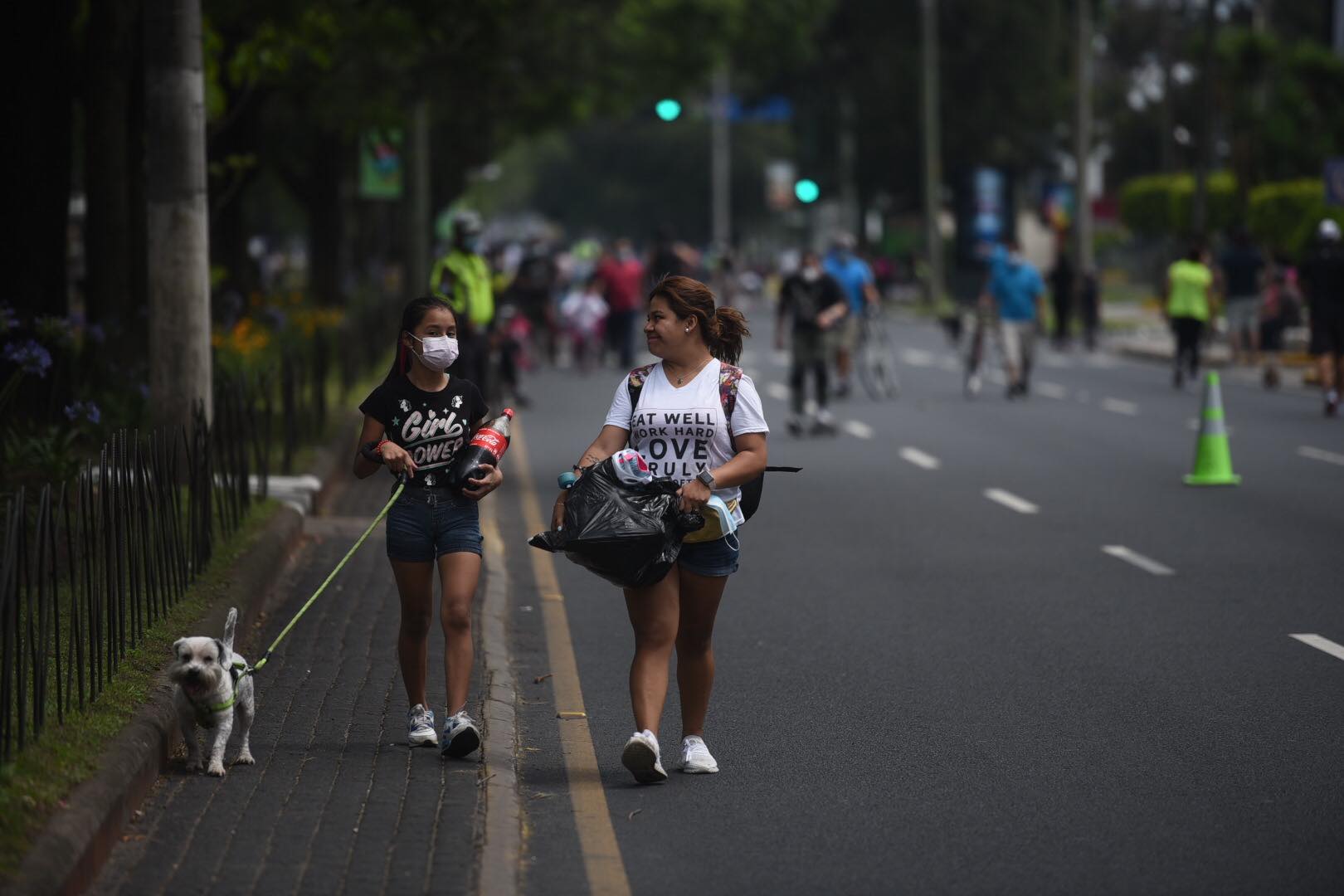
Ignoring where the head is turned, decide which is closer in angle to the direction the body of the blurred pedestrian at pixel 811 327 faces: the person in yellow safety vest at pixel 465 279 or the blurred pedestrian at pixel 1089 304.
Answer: the person in yellow safety vest

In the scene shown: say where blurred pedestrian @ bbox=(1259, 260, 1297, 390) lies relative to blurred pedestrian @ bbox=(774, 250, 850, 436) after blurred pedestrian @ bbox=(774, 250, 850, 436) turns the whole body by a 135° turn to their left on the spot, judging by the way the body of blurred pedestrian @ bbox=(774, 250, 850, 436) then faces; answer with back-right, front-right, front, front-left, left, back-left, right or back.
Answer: front

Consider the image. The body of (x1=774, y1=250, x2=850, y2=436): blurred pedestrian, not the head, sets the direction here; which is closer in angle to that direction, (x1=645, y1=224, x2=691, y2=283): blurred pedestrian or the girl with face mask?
the girl with face mask

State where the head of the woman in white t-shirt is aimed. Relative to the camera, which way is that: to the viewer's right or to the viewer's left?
to the viewer's left

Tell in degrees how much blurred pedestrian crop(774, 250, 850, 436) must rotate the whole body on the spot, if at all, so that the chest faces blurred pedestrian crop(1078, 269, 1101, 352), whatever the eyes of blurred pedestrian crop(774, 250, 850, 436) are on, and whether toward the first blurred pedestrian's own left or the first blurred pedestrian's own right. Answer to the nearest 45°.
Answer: approximately 180°

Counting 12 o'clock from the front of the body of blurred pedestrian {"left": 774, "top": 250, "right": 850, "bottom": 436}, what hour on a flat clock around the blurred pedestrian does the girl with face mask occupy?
The girl with face mask is roughly at 12 o'clock from the blurred pedestrian.

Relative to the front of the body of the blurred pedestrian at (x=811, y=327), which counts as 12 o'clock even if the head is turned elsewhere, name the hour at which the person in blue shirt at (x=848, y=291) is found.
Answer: The person in blue shirt is roughly at 6 o'clock from the blurred pedestrian.

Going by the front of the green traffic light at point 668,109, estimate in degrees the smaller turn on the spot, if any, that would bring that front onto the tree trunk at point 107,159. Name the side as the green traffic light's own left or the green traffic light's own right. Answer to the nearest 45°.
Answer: approximately 45° to the green traffic light's own right

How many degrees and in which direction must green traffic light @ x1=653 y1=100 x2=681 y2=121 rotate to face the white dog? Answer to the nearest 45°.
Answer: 0° — it already faces it
